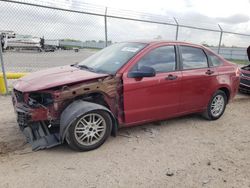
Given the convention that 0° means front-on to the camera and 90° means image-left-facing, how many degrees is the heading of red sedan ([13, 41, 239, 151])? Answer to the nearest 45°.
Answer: approximately 45°
